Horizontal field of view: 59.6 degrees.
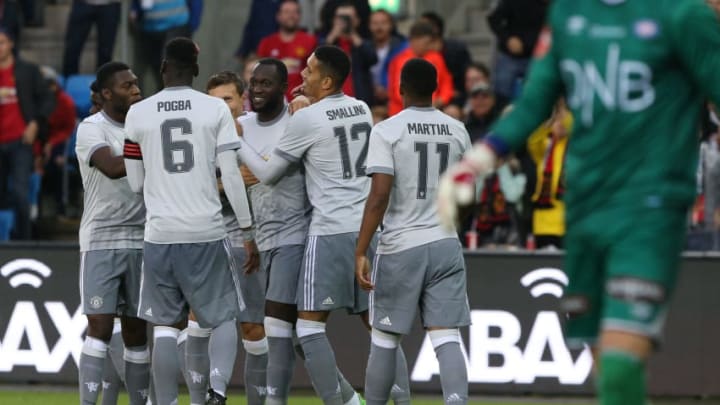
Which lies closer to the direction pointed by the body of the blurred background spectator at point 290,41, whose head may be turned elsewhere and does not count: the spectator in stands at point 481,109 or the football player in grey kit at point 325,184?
the football player in grey kit

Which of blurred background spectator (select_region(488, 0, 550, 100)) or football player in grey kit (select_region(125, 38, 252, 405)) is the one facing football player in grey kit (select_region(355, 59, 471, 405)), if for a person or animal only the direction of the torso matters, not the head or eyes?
the blurred background spectator

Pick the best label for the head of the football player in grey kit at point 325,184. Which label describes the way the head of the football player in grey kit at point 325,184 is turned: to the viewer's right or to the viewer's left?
to the viewer's left

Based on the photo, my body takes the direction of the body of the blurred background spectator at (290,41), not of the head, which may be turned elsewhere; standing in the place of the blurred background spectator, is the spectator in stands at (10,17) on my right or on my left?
on my right

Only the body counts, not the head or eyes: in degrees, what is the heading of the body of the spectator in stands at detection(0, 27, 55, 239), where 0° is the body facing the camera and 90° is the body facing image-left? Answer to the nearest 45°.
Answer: approximately 0°

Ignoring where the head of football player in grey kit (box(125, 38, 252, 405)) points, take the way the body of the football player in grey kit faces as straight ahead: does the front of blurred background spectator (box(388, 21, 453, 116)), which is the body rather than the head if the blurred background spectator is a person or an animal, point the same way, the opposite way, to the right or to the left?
the opposite way

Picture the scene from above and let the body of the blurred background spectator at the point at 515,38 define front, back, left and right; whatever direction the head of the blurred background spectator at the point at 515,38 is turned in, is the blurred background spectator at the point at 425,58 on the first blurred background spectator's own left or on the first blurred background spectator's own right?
on the first blurred background spectator's own right

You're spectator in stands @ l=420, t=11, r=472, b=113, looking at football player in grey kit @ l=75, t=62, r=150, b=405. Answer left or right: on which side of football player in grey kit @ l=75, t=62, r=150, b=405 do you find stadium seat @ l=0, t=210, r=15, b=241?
right

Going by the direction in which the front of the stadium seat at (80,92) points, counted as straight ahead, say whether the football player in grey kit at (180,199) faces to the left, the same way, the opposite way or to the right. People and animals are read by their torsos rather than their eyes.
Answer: the opposite way
